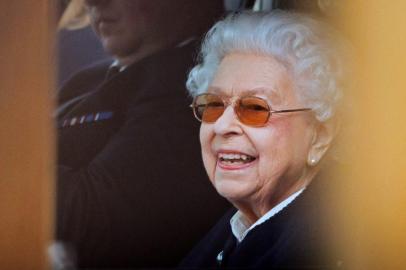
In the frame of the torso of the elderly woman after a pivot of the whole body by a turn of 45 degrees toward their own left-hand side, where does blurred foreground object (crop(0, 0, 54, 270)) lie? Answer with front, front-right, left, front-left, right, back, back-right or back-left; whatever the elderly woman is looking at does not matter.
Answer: right

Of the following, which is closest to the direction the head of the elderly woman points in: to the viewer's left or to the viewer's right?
to the viewer's left

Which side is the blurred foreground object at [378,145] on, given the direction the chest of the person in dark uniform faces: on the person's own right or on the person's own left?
on the person's own left

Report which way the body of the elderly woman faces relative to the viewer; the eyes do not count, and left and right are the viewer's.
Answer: facing the viewer and to the left of the viewer

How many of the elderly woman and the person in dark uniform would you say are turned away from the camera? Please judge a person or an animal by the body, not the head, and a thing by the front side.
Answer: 0

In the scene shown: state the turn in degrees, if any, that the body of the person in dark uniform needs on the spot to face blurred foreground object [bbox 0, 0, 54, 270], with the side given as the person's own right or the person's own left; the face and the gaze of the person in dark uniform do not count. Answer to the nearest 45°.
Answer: approximately 45° to the person's own right

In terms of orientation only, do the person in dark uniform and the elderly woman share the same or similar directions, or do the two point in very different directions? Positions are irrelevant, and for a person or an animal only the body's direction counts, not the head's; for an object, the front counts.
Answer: same or similar directions
